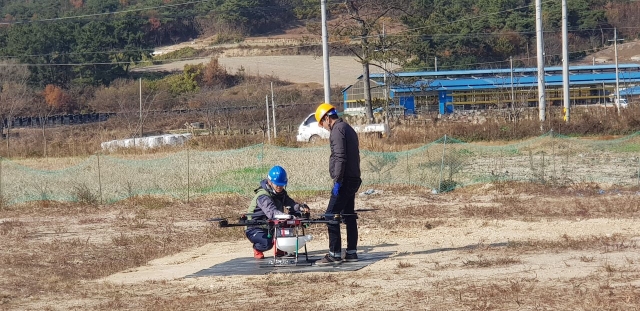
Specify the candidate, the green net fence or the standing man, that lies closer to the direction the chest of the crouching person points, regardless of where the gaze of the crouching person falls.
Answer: the standing man

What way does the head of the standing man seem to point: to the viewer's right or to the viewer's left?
to the viewer's left

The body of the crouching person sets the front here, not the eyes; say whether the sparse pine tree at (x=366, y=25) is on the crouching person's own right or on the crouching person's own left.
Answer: on the crouching person's own left

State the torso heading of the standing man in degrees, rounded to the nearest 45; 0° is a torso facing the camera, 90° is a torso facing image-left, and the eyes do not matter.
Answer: approximately 90°

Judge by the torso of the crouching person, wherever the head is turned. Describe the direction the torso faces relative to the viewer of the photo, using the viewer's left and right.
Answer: facing the viewer and to the right of the viewer

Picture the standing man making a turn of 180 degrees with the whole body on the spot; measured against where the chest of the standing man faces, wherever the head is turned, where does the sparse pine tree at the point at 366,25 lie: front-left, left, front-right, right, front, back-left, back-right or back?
left

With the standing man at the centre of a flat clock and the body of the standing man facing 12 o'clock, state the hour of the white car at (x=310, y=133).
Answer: The white car is roughly at 3 o'clock from the standing man.

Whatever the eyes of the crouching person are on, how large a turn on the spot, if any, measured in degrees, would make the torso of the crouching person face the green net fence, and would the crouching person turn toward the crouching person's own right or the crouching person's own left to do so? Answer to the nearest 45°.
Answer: approximately 135° to the crouching person's own left

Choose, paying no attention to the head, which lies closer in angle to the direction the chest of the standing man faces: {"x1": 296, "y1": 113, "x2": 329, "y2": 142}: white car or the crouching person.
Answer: the crouching person

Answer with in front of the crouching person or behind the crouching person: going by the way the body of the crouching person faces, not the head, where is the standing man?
in front

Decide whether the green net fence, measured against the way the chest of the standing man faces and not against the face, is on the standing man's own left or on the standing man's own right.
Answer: on the standing man's own right

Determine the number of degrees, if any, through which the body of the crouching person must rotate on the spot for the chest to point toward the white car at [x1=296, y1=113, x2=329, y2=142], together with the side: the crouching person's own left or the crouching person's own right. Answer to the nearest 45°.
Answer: approximately 135° to the crouching person's own left

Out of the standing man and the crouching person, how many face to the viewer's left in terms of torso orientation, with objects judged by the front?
1
